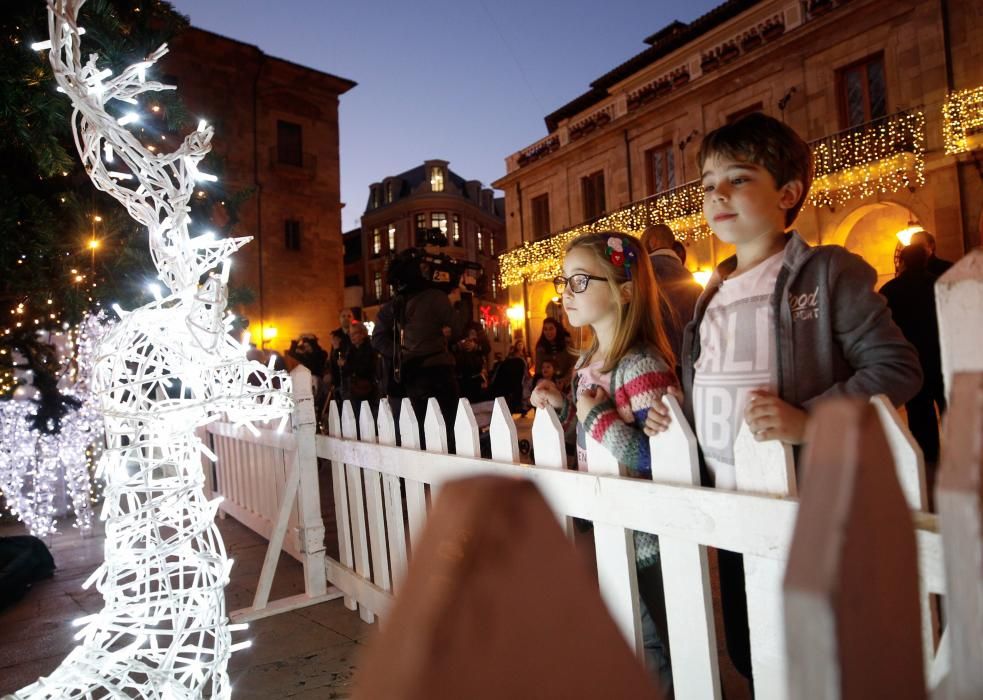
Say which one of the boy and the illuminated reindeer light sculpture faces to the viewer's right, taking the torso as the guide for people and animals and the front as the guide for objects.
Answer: the illuminated reindeer light sculpture

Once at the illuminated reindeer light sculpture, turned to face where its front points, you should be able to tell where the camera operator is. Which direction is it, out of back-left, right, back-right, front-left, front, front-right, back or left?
front-left

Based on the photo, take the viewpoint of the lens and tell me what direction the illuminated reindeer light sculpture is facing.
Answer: facing to the right of the viewer

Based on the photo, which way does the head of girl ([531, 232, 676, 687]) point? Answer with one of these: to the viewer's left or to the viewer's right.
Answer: to the viewer's left

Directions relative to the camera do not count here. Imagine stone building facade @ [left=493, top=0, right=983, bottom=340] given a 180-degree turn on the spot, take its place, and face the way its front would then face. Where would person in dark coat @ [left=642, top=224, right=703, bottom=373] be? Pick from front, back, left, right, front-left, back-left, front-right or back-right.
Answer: back-right

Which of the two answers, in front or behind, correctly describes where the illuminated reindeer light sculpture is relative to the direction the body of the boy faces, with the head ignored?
in front

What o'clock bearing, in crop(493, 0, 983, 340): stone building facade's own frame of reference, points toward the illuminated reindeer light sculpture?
The illuminated reindeer light sculpture is roughly at 11 o'clock from the stone building facade.

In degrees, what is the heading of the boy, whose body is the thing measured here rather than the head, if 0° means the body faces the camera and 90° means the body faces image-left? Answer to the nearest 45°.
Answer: approximately 45°

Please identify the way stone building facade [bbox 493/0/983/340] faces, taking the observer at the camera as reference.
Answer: facing the viewer and to the left of the viewer

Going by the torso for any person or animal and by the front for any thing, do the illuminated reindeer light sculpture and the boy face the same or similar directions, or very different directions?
very different directions
